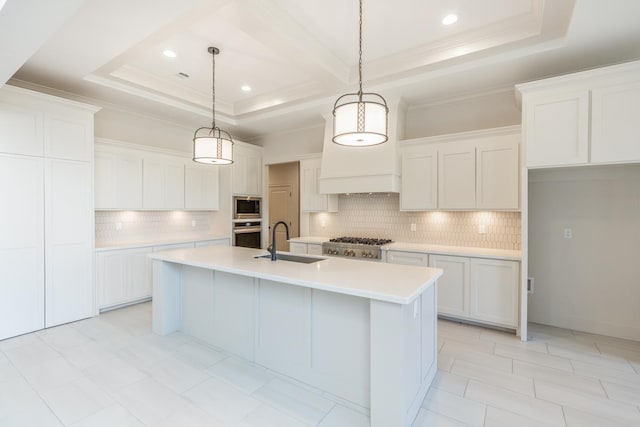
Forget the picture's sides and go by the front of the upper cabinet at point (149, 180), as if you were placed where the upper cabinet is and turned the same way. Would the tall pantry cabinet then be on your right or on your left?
on your right

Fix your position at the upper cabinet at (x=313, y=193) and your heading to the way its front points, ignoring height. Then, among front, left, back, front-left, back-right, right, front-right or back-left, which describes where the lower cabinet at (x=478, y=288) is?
left

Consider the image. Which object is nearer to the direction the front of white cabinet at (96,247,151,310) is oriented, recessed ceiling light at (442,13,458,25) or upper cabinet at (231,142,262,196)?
the recessed ceiling light

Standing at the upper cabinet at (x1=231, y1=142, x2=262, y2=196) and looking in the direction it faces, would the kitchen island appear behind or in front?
in front

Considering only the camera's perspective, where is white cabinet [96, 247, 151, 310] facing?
facing the viewer and to the right of the viewer

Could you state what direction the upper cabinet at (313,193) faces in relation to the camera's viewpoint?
facing the viewer and to the left of the viewer

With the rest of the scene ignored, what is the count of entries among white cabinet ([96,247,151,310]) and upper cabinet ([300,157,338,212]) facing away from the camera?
0

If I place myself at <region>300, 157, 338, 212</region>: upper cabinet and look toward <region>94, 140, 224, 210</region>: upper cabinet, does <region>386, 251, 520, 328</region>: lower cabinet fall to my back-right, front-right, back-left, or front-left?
back-left

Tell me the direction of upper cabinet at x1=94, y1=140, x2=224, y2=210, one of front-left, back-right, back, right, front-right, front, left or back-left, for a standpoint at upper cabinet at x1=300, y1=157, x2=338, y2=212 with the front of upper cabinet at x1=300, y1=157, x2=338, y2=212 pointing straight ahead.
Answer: front-right
